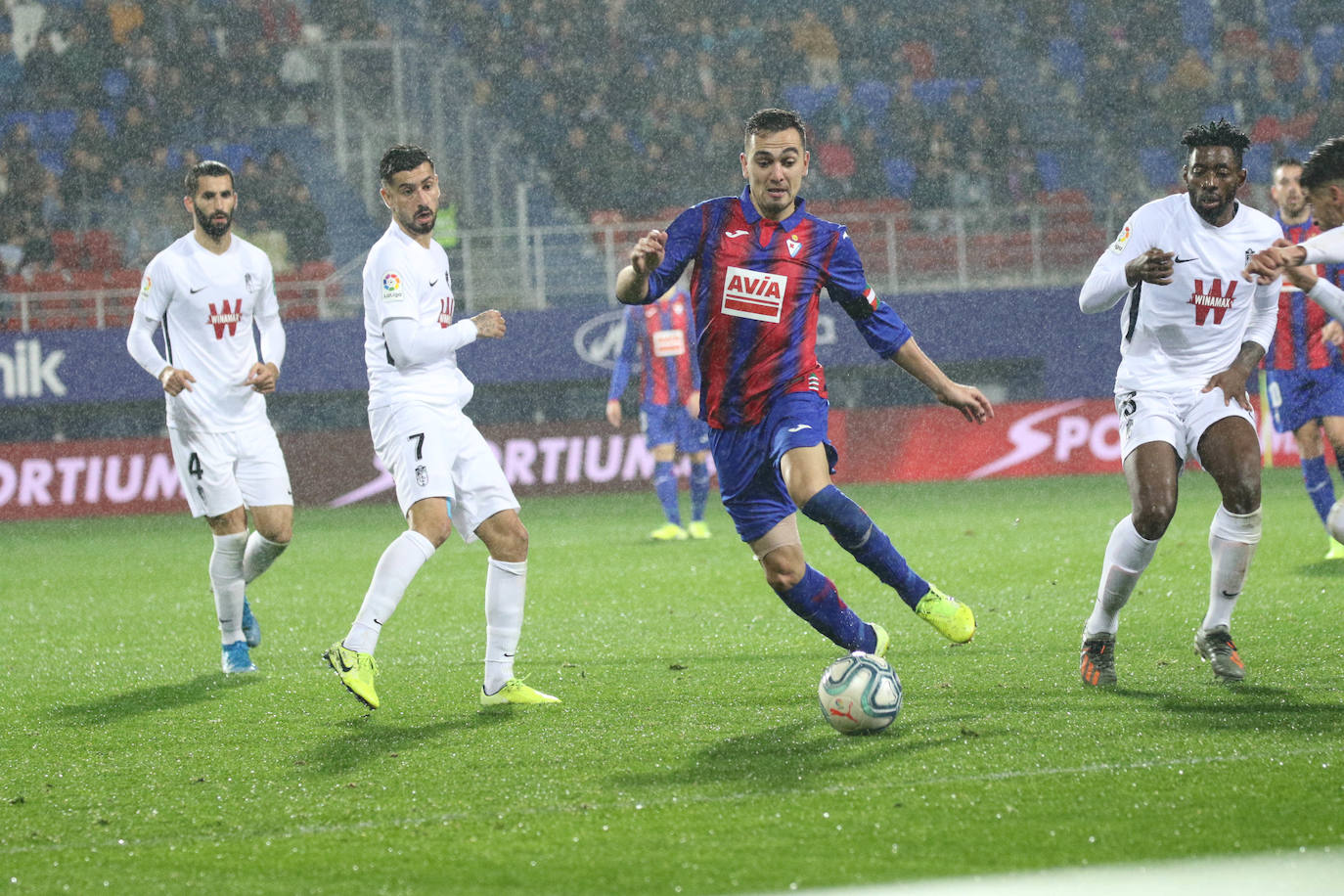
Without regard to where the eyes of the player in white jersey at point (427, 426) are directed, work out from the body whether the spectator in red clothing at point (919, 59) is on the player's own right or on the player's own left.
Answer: on the player's own left

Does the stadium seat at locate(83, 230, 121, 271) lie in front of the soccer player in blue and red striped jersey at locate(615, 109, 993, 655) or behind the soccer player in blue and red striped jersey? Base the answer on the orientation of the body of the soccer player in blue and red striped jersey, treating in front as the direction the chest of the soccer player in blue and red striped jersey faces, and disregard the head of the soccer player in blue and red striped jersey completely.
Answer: behind

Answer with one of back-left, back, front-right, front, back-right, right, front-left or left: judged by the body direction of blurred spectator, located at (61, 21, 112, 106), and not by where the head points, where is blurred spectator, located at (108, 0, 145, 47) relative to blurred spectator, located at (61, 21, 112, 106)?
back-left

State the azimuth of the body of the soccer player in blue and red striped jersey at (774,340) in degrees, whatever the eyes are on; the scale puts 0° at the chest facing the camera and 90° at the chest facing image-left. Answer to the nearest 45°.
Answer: approximately 0°

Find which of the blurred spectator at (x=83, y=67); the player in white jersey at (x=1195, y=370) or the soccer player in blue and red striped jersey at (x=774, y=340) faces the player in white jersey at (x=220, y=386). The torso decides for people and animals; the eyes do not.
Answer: the blurred spectator

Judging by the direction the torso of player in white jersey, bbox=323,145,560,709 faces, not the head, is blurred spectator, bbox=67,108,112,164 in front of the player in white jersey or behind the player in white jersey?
behind

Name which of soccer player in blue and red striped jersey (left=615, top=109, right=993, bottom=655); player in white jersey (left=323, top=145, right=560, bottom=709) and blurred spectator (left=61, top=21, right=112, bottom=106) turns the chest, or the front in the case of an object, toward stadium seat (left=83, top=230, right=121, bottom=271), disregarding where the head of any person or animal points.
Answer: the blurred spectator

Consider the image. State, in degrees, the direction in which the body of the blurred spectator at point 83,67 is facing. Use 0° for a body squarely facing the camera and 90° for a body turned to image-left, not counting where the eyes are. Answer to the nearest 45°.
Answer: approximately 0°

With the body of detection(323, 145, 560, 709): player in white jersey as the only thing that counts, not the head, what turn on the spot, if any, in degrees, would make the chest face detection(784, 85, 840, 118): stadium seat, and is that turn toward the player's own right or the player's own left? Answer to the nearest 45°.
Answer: approximately 135° to the player's own left

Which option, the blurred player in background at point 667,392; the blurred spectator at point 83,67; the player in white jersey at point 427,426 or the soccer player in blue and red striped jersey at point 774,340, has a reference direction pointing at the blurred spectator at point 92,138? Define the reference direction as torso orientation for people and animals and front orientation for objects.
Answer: the blurred spectator at point 83,67
